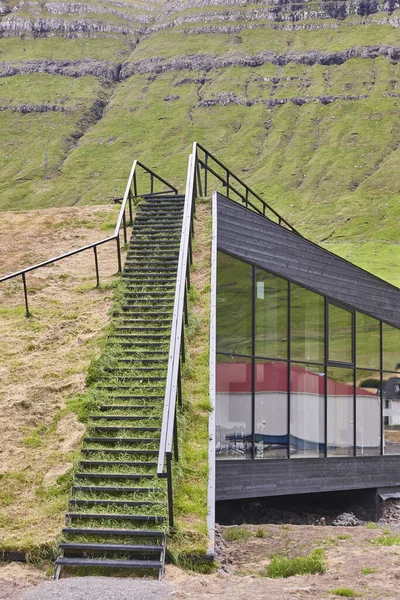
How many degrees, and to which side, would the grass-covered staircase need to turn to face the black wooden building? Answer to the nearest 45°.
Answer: approximately 135° to its left

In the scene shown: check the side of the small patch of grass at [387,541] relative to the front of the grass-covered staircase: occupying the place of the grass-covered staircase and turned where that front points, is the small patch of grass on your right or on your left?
on your left

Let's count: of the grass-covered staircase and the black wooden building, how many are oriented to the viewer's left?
0

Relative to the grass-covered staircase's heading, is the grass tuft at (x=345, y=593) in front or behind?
in front

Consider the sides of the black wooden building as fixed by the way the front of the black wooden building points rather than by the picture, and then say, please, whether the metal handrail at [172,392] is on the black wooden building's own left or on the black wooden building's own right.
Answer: on the black wooden building's own right

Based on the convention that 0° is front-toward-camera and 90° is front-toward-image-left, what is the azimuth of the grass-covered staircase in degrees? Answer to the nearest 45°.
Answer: approximately 0°

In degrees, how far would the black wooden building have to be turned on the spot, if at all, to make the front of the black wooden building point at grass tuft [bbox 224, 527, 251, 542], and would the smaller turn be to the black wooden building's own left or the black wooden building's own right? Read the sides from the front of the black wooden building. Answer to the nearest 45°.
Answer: approximately 45° to the black wooden building's own right

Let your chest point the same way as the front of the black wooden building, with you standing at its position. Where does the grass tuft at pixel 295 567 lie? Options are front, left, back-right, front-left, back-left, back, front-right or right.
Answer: front-right
